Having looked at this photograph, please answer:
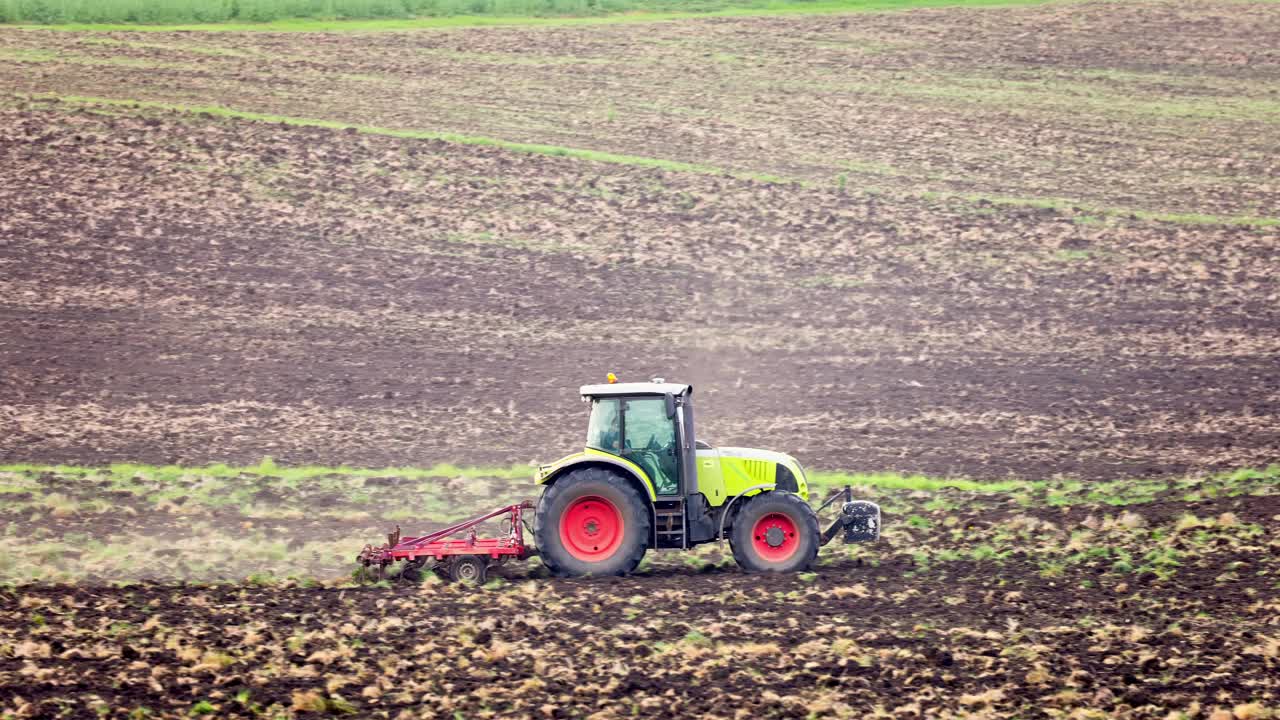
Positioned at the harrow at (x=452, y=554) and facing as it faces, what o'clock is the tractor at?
The tractor is roughly at 12 o'clock from the harrow.

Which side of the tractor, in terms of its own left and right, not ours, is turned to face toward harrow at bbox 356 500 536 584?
back

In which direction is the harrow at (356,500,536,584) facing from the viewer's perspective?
to the viewer's right

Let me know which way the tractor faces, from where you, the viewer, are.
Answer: facing to the right of the viewer

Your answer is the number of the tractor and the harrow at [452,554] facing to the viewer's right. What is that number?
2
